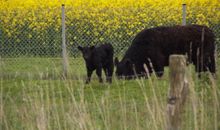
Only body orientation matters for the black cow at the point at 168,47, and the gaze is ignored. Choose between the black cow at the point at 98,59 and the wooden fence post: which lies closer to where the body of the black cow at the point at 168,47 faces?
the black cow

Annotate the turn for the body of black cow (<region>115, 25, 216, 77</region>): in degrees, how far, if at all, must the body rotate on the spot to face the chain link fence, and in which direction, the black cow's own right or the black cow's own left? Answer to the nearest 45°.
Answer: approximately 45° to the black cow's own right

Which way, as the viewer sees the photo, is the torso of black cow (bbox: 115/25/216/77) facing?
to the viewer's left

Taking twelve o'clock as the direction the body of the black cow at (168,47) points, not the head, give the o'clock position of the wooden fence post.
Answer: The wooden fence post is roughly at 9 o'clock from the black cow.

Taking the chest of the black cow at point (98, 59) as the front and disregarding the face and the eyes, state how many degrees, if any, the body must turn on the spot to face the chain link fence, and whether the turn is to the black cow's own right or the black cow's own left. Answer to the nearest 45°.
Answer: approximately 135° to the black cow's own right

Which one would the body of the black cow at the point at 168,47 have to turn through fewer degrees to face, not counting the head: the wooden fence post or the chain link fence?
the chain link fence
